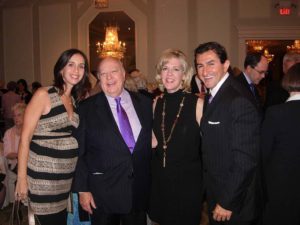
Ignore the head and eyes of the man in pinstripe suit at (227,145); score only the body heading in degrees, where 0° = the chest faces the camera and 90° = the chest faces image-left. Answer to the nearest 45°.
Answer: approximately 45°

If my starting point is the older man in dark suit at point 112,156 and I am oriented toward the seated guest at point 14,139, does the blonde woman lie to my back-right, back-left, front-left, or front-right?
back-right

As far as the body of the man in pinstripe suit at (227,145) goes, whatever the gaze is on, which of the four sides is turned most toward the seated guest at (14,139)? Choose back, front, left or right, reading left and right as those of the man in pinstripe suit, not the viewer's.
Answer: right

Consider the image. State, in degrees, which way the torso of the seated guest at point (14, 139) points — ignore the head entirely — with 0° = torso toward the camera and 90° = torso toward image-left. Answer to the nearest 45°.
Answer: approximately 315°

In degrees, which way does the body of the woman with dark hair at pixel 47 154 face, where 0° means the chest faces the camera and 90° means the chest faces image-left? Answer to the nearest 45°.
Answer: approximately 315°
